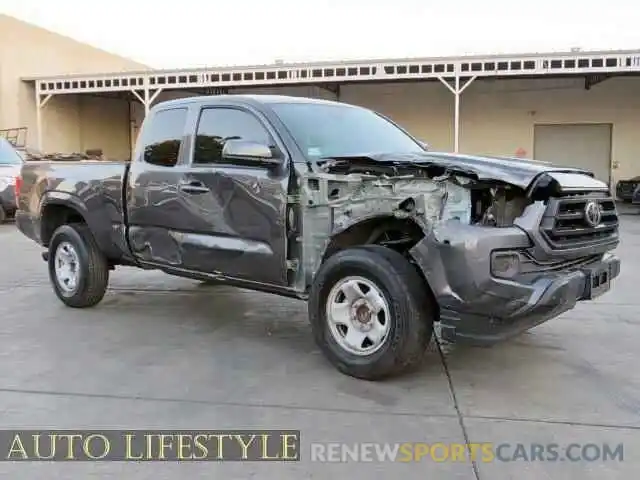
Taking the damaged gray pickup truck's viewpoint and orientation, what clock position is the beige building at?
The beige building is roughly at 8 o'clock from the damaged gray pickup truck.

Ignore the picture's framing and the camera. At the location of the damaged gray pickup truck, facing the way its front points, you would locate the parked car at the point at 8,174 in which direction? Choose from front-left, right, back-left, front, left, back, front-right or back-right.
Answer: back

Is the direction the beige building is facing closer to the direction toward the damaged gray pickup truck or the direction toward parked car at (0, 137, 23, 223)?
the damaged gray pickup truck

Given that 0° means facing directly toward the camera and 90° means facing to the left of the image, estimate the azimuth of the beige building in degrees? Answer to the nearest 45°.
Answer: approximately 0°

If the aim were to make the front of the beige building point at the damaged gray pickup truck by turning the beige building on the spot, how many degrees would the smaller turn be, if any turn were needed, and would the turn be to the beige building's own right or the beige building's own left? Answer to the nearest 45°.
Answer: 0° — it already faces it

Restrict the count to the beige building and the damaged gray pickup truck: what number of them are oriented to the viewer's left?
0

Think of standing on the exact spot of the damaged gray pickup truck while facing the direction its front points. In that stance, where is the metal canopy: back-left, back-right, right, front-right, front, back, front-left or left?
back-left
